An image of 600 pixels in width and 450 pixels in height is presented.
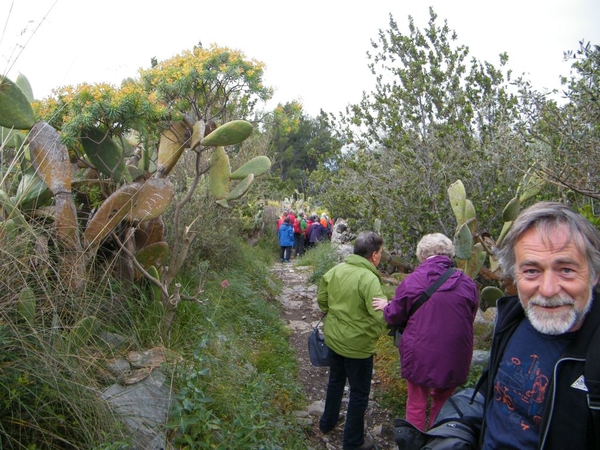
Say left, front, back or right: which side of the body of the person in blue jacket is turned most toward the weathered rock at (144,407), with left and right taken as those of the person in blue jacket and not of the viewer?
back

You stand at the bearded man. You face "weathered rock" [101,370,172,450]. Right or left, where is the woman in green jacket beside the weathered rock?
right

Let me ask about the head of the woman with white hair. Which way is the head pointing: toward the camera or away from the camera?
away from the camera

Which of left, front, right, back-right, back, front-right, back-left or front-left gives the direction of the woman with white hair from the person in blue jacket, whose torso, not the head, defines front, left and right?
back

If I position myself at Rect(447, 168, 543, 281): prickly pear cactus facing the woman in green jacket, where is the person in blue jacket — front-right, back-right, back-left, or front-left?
back-right

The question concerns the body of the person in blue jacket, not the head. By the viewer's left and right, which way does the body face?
facing away from the viewer

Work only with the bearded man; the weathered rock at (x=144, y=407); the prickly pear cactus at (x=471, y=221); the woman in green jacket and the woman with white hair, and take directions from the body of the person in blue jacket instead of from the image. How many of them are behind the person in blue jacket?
5

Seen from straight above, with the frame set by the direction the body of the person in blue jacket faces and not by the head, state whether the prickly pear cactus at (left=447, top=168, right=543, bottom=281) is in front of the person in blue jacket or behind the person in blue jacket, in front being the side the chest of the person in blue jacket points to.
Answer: behind

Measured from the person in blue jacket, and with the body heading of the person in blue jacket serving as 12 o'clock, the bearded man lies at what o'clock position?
The bearded man is roughly at 6 o'clock from the person in blue jacket.

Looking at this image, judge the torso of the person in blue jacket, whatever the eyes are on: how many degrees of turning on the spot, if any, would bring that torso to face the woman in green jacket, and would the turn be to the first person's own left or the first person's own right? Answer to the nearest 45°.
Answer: approximately 180°
